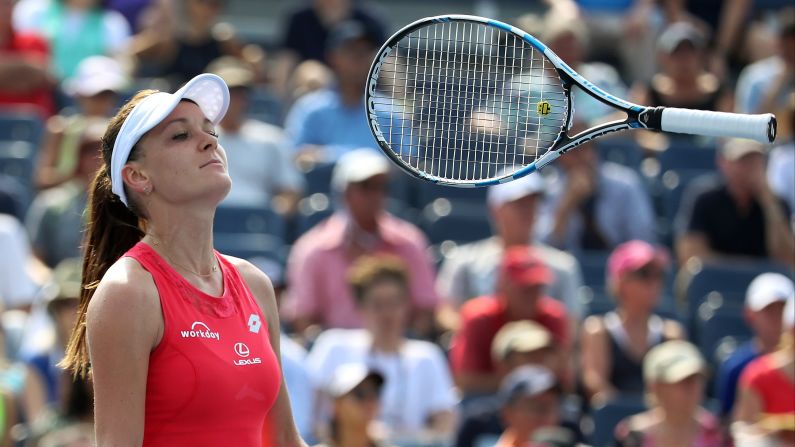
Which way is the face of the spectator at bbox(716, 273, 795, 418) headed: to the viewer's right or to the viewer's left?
to the viewer's left

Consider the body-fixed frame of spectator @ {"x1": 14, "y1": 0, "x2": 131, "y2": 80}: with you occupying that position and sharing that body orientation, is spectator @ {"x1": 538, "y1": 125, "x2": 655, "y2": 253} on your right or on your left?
on your left

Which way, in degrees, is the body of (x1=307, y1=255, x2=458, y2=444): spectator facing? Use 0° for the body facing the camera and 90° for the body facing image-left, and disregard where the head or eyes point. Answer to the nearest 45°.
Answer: approximately 0°

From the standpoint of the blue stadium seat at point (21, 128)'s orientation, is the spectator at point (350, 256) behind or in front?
in front

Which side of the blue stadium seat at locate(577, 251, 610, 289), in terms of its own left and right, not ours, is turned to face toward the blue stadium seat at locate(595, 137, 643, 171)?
back

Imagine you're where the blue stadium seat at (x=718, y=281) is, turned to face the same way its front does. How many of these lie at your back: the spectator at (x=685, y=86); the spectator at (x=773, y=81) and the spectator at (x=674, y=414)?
2

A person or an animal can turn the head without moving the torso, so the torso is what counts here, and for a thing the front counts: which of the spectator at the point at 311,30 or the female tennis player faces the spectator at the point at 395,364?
the spectator at the point at 311,30

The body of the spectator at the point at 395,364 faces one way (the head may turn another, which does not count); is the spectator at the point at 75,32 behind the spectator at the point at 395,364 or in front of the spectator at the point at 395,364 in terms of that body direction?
behind

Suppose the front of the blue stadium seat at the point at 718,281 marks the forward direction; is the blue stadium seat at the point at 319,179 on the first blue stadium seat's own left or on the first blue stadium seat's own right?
on the first blue stadium seat's own right

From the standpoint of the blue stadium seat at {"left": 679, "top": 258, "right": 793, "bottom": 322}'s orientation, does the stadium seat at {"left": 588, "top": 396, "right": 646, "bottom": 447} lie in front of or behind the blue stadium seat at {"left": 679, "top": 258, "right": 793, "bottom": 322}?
in front

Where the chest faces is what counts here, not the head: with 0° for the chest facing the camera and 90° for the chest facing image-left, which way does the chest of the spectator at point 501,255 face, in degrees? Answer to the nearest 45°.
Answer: approximately 0°
